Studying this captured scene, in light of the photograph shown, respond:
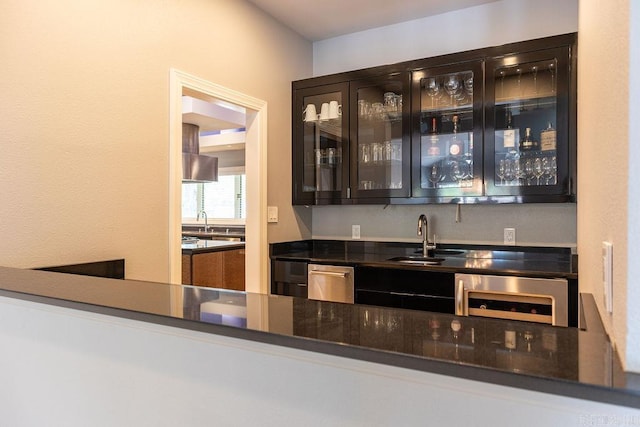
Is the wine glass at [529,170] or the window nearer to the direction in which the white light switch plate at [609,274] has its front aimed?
the window

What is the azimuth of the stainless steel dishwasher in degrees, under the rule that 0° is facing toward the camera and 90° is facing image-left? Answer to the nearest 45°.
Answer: approximately 45°

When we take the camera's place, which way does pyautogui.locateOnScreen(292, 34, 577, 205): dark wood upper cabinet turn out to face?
facing the viewer and to the left of the viewer

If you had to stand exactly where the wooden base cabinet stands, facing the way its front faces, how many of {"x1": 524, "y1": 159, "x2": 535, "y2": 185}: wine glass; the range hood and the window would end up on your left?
1

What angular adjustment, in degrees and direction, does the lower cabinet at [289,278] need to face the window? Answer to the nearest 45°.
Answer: approximately 135° to its right

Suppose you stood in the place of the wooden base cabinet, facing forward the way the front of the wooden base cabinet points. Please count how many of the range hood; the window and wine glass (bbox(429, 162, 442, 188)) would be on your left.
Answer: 1

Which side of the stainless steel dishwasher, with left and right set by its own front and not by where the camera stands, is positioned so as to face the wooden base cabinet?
right

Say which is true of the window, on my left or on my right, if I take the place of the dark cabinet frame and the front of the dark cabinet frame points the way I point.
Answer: on my right

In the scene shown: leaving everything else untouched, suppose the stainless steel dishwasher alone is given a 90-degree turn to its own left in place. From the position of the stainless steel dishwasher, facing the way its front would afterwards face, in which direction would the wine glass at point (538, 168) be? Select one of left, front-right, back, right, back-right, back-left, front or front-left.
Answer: front-left

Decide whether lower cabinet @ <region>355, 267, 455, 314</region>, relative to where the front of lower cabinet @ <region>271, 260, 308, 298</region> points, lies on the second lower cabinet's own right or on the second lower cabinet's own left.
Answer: on the second lower cabinet's own left

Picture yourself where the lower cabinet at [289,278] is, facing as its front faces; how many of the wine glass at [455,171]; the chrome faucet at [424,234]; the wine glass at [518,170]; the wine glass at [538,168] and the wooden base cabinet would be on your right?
1

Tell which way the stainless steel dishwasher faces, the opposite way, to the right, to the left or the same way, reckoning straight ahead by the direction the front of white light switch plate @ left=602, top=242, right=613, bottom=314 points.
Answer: to the left

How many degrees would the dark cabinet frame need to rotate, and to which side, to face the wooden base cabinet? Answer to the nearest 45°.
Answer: approximately 45° to its right
